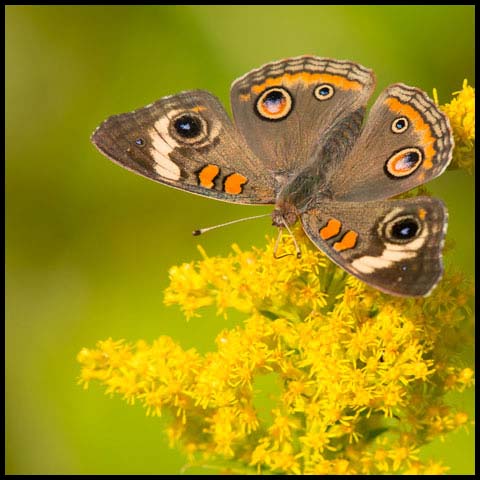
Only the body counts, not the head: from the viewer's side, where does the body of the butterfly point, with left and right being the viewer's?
facing the viewer and to the left of the viewer
